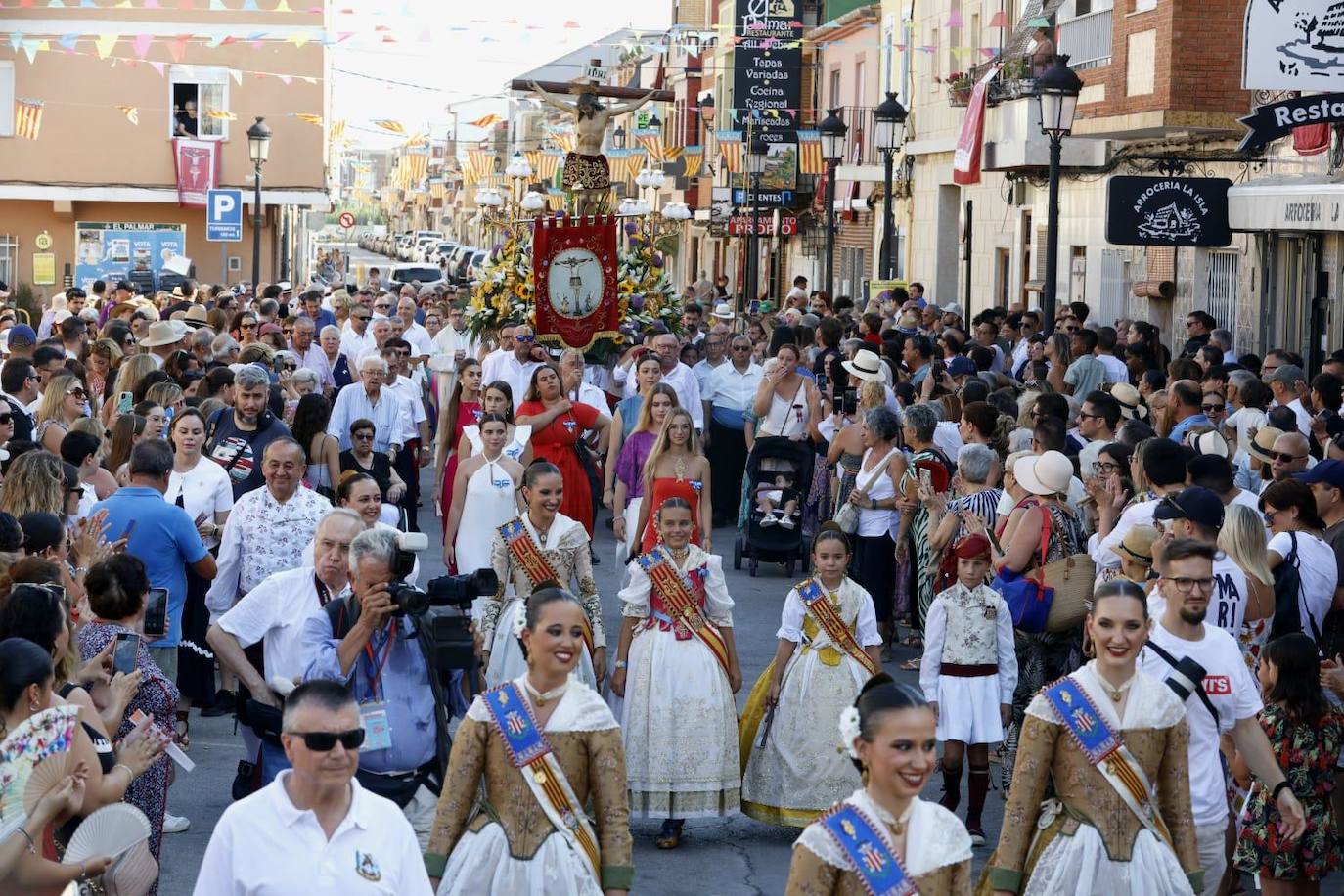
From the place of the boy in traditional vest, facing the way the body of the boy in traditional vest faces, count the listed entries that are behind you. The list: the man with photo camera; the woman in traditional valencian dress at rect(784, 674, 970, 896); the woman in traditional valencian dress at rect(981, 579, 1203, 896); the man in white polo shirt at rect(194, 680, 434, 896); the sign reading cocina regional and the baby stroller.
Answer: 2

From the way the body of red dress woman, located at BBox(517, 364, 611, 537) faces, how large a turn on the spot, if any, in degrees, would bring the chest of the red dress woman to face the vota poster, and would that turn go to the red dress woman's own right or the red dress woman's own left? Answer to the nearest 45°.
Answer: approximately 180°

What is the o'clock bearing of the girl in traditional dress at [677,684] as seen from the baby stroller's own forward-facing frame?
The girl in traditional dress is roughly at 12 o'clock from the baby stroller.

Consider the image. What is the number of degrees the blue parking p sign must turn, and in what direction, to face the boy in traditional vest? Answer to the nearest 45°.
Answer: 0° — it already faces them

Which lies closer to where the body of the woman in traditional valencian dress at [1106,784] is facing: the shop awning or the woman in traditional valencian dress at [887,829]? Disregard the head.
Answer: the woman in traditional valencian dress

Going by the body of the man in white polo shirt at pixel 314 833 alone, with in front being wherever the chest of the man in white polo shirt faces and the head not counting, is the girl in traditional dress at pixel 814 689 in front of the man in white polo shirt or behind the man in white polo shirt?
behind

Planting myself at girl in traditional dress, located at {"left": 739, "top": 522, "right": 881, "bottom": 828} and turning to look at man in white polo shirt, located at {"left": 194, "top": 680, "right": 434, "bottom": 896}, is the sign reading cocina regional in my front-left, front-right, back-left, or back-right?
back-right

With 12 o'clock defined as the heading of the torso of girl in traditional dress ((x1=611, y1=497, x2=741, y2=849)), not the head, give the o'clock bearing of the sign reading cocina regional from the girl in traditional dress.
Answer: The sign reading cocina regional is roughly at 6 o'clock from the girl in traditional dress.
